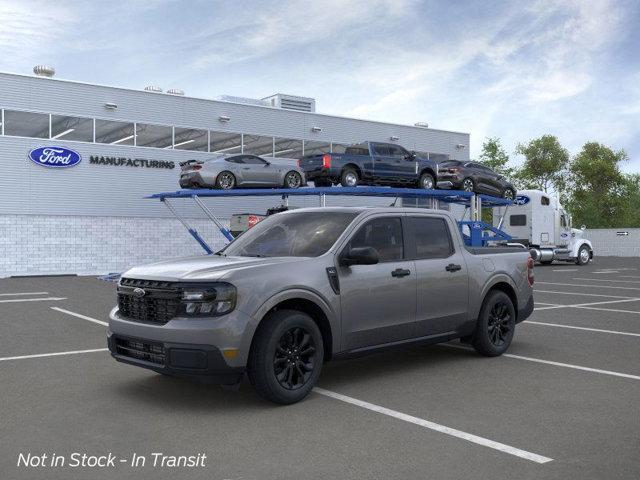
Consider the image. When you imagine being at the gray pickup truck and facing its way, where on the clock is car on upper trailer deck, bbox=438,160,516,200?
The car on upper trailer deck is roughly at 5 o'clock from the gray pickup truck.

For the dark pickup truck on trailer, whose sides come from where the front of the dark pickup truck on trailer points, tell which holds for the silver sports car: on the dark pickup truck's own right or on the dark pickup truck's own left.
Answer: on the dark pickup truck's own left

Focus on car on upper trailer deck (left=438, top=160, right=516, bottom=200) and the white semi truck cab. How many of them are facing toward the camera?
0

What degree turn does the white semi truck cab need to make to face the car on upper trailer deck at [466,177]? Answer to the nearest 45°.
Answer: approximately 135° to its right

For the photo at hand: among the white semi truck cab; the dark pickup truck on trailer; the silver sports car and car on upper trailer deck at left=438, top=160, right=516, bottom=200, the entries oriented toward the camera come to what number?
0

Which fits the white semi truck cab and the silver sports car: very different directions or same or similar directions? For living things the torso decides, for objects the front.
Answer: same or similar directions

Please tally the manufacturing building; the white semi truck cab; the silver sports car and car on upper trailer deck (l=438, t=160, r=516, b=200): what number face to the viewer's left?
0

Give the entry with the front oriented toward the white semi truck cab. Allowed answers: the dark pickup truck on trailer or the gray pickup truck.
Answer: the dark pickup truck on trailer

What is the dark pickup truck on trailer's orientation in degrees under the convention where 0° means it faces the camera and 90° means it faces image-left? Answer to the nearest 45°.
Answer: approximately 225°

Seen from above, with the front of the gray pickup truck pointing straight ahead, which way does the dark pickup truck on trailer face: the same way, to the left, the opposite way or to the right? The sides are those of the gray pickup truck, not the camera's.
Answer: the opposite way

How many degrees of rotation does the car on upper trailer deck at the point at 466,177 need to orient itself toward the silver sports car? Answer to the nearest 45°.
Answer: approximately 135° to its left

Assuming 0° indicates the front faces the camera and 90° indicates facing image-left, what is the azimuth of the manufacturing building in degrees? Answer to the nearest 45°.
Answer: approximately 315°

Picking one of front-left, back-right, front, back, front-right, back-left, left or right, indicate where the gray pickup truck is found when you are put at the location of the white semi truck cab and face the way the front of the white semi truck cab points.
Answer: back-right

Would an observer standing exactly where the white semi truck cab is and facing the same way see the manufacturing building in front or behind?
behind

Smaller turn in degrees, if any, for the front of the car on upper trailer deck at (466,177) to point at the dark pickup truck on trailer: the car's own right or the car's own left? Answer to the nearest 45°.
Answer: approximately 180°

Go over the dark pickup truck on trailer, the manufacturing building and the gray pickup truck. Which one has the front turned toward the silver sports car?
the manufacturing building

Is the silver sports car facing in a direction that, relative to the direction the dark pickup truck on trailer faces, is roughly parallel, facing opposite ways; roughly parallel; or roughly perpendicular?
roughly parallel

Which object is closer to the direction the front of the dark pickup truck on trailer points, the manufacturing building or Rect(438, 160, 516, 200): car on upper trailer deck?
the car on upper trailer deck

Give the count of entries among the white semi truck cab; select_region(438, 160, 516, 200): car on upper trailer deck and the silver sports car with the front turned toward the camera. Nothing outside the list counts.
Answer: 0

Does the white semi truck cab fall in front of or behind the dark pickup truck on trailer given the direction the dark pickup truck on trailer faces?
in front

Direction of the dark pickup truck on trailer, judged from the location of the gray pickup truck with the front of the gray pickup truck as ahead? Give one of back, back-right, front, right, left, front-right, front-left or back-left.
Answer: back-right
